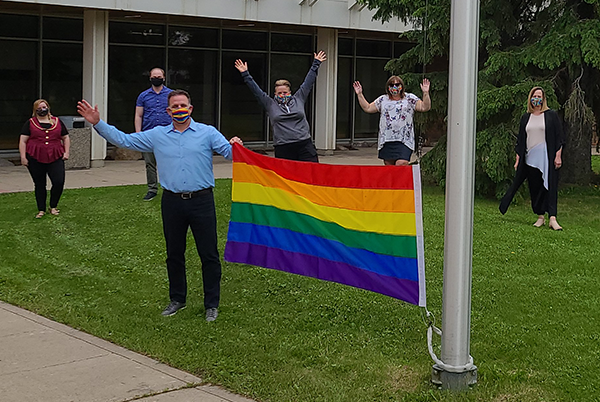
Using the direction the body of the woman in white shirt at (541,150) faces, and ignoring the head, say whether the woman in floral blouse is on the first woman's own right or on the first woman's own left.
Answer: on the first woman's own right

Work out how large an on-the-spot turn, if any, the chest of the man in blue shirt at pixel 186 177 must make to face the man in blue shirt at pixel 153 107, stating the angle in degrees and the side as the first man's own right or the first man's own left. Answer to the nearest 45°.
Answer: approximately 180°

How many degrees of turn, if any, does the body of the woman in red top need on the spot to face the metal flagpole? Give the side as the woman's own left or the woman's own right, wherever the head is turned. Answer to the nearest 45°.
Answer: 0° — they already face it

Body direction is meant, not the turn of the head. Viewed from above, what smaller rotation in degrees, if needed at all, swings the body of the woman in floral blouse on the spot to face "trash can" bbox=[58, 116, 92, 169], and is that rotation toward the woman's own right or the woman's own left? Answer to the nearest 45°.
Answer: approximately 135° to the woman's own right

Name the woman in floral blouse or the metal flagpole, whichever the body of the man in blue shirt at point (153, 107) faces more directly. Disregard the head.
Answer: the metal flagpole

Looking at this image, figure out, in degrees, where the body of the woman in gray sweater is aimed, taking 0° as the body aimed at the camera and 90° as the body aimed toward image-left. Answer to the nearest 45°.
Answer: approximately 0°

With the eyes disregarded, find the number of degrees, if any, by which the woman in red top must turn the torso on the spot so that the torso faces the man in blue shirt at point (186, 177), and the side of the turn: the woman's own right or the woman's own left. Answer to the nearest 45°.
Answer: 0° — they already face them
